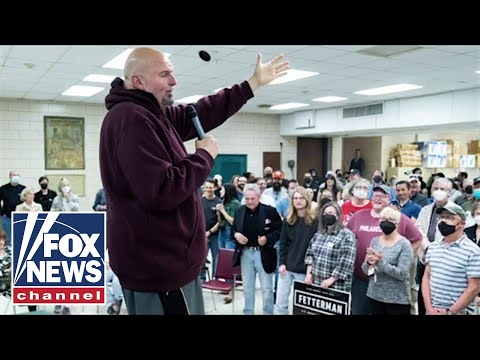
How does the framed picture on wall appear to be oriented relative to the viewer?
toward the camera

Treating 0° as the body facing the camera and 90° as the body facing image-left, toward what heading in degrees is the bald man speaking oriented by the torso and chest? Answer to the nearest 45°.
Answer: approximately 270°

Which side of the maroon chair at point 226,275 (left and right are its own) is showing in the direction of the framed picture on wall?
right

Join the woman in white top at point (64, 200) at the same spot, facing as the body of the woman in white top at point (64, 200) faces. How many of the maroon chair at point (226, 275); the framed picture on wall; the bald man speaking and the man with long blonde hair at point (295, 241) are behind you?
1

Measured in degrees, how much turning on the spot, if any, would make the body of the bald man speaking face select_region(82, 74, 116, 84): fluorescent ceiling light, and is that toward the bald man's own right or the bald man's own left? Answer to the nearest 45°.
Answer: approximately 90° to the bald man's own left

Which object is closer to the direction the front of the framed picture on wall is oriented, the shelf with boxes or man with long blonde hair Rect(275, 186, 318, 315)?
the man with long blonde hair

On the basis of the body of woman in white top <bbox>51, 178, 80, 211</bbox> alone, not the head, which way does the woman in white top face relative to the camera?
toward the camera

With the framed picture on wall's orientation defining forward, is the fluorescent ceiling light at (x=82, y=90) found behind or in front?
in front

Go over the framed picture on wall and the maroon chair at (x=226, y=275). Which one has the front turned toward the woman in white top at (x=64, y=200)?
the framed picture on wall

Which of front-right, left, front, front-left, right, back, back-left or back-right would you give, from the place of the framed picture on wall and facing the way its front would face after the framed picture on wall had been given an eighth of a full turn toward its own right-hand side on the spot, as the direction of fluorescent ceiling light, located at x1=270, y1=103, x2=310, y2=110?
back-left

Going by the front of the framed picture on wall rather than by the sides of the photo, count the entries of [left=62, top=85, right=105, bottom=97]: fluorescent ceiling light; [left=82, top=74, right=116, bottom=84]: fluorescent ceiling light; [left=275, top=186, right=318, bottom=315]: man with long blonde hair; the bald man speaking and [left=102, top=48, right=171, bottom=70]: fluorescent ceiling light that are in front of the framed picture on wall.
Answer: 5
